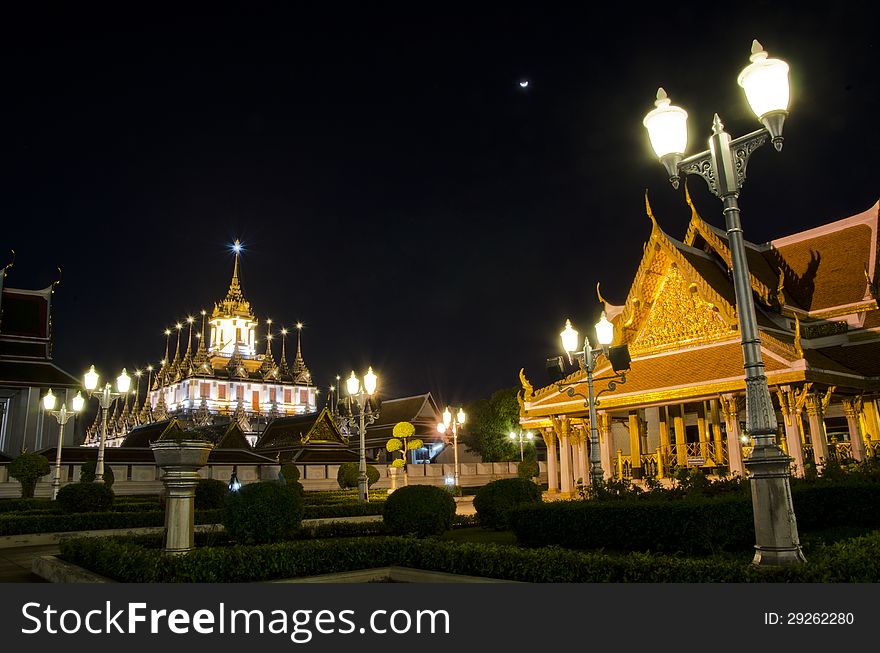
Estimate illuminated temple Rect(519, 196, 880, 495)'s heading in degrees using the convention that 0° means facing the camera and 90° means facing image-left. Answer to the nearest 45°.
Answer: approximately 45°

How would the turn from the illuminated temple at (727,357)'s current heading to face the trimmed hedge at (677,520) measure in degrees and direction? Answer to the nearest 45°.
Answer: approximately 45° to its left

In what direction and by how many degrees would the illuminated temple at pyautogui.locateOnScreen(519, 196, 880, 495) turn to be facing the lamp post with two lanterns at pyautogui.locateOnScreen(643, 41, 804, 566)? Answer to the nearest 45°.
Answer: approximately 45° to its left

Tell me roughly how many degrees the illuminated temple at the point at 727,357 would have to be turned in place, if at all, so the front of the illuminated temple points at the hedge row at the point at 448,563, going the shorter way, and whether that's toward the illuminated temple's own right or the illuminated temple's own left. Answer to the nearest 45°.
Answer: approximately 45° to the illuminated temple's own left

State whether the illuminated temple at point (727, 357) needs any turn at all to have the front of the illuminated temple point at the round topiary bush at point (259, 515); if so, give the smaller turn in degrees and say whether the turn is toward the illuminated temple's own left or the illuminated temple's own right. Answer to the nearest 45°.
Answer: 0° — it already faces it
